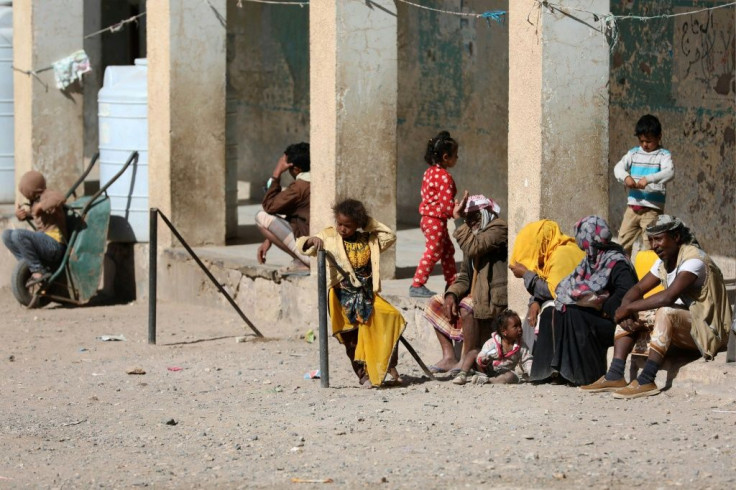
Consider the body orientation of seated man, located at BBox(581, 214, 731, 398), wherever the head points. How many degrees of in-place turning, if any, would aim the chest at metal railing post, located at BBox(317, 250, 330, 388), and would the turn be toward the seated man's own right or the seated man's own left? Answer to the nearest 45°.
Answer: approximately 45° to the seated man's own right

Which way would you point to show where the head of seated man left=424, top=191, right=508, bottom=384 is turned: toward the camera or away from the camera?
toward the camera

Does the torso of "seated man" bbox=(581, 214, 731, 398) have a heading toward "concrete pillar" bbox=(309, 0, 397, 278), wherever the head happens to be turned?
no

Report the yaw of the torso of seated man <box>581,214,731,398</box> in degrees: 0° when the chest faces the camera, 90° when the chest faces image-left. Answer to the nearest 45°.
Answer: approximately 45°

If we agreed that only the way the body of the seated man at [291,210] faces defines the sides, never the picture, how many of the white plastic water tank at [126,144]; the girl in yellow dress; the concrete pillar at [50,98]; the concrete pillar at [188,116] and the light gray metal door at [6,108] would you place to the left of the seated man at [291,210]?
1

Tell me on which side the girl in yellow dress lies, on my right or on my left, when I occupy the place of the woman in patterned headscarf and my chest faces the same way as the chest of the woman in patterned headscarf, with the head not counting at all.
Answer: on my right

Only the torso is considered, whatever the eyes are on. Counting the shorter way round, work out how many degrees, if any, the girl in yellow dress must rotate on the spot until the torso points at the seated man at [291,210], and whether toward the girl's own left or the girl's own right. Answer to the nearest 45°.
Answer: approximately 180°

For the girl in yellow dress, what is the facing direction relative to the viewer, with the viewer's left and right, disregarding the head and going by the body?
facing the viewer

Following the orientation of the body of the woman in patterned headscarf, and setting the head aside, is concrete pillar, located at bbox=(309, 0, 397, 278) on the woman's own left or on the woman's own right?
on the woman's own right

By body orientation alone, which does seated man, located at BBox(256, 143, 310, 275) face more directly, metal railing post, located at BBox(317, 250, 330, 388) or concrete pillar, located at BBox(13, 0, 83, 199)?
the concrete pillar

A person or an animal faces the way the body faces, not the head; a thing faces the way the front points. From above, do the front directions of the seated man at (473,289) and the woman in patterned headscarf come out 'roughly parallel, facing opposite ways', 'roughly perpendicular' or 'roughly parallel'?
roughly parallel

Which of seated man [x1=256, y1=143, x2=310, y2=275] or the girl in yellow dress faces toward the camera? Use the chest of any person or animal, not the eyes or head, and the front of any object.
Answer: the girl in yellow dress

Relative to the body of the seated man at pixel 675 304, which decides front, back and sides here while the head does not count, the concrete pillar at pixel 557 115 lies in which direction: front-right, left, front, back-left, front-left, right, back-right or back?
right

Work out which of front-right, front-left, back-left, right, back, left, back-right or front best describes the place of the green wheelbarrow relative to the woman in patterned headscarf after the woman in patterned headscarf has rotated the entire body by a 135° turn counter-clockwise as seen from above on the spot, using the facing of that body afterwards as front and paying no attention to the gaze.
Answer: back-left

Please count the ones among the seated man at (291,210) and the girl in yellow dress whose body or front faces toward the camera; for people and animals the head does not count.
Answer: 1

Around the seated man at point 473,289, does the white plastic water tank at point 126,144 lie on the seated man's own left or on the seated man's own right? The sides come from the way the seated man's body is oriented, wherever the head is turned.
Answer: on the seated man's own right

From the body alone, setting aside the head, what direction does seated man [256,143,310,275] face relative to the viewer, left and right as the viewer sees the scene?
facing to the left of the viewer
